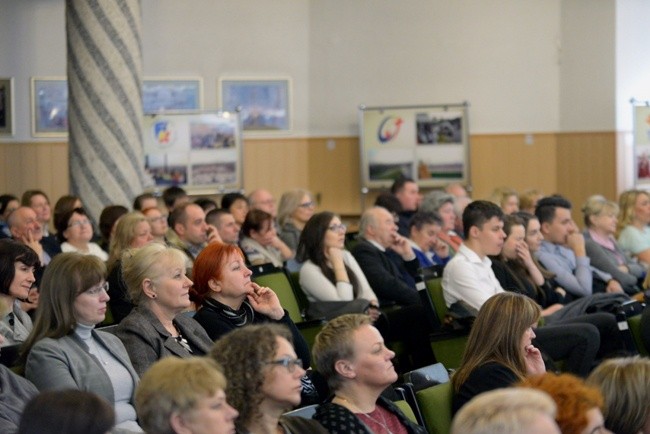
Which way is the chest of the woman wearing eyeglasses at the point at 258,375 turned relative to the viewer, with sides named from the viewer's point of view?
facing to the right of the viewer

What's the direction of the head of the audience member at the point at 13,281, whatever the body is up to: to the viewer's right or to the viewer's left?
to the viewer's right

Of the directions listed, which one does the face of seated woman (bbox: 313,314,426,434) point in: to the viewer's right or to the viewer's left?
to the viewer's right

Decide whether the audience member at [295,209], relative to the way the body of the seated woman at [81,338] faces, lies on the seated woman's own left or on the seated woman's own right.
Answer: on the seated woman's own left

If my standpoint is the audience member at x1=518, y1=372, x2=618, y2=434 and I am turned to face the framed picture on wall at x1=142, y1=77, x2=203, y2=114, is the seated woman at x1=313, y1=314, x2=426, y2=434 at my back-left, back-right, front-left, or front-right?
front-left

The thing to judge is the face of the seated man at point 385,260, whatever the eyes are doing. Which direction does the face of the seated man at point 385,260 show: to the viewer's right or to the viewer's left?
to the viewer's right

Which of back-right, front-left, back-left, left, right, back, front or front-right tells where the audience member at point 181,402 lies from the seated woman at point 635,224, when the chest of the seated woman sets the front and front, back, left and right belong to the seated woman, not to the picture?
front-right

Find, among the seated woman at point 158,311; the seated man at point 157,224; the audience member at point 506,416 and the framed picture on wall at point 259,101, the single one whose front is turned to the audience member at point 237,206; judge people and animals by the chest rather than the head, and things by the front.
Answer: the framed picture on wall

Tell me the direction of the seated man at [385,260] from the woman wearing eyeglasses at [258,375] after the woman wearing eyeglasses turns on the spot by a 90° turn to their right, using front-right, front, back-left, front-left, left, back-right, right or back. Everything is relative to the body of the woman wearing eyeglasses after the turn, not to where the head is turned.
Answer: back

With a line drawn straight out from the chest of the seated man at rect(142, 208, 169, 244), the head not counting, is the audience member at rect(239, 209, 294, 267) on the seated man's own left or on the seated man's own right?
on the seated man's own left

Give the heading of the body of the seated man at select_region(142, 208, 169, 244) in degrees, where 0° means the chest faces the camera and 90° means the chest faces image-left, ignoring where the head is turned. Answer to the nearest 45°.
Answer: approximately 315°

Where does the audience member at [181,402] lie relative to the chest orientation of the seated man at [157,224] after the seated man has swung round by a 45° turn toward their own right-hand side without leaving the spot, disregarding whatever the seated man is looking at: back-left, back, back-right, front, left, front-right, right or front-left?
front

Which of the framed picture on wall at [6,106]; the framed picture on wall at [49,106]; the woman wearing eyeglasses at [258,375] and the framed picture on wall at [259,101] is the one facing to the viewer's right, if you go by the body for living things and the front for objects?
the woman wearing eyeglasses

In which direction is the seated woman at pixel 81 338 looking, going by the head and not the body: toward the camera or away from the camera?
toward the camera

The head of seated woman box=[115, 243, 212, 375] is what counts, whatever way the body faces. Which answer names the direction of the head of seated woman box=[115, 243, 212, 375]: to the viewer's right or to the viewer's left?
to the viewer's right

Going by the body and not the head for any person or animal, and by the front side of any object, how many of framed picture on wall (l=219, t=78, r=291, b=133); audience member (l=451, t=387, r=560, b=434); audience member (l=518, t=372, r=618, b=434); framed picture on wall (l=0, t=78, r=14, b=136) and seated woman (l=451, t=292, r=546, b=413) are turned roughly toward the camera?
2

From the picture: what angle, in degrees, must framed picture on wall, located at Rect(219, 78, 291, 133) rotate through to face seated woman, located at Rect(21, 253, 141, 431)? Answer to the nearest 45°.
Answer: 0° — it already faces them

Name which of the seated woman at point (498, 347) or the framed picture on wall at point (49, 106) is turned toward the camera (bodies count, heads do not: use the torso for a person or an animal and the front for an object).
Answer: the framed picture on wall
